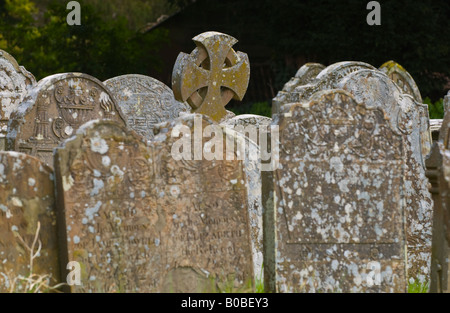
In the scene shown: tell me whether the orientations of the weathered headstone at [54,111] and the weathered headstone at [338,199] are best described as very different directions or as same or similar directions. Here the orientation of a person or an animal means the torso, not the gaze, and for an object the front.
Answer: same or similar directions

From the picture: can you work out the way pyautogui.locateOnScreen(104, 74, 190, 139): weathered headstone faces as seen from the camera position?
facing the viewer

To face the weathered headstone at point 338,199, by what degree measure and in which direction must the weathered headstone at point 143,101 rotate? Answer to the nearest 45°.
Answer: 0° — it already faces it

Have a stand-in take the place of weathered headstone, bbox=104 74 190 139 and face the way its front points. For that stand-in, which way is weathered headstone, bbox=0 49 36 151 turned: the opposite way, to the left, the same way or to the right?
the same way

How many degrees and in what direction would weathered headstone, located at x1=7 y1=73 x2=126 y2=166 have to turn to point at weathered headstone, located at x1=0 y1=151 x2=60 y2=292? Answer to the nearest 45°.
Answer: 0° — it already faces it

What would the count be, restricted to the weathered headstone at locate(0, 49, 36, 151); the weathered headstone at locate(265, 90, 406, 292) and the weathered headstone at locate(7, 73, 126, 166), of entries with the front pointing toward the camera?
3

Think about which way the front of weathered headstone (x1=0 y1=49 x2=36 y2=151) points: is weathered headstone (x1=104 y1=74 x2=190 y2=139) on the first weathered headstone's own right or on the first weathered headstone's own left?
on the first weathered headstone's own left

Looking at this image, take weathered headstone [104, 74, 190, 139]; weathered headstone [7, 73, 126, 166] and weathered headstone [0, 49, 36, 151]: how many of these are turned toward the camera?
3

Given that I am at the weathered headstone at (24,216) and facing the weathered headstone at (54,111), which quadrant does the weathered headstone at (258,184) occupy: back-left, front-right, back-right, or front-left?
front-right

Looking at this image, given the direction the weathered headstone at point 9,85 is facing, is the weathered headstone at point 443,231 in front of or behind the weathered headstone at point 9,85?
in front

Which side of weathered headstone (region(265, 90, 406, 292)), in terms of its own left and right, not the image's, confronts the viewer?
front

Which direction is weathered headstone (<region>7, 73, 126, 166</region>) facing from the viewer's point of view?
toward the camera

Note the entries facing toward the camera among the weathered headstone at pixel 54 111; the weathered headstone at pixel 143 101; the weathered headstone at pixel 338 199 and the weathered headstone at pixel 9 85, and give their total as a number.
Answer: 4
